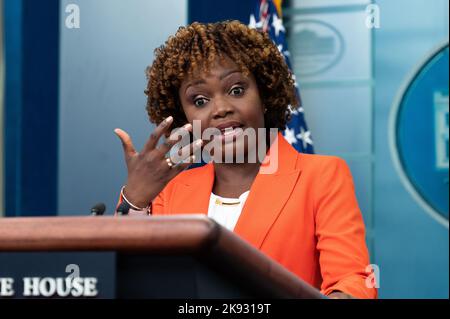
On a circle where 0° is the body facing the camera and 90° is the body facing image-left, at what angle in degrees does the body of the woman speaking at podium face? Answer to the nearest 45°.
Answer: approximately 45°

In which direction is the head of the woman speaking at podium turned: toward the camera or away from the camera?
toward the camera

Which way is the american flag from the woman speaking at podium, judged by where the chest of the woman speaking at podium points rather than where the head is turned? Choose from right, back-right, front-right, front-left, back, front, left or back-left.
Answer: back-right
